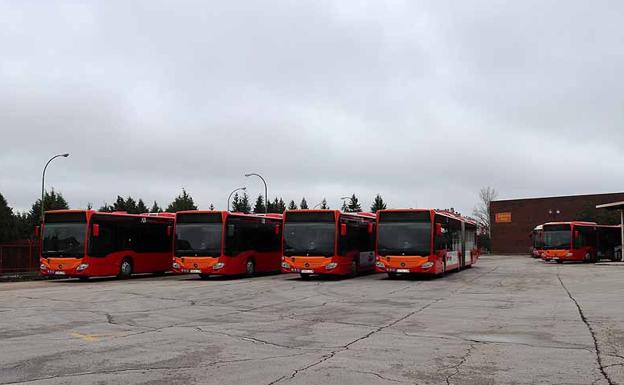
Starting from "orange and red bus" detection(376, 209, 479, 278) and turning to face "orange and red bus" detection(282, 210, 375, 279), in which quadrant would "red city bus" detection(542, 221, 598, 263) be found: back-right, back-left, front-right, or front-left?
back-right

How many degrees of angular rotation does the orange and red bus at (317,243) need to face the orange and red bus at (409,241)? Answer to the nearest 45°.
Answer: approximately 135° to its left

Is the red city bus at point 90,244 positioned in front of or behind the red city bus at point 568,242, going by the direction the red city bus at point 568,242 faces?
in front

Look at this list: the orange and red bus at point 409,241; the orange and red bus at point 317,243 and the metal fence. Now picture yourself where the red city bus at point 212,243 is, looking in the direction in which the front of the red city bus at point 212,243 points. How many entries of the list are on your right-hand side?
1

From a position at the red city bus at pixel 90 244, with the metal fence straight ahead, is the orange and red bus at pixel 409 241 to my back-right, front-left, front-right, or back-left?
back-right

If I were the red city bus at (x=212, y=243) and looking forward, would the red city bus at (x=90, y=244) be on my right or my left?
on my right

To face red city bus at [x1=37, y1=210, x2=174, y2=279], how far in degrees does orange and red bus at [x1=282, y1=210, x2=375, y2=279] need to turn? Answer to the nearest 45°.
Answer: approximately 45° to its right

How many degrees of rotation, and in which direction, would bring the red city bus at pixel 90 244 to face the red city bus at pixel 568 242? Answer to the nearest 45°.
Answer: approximately 135° to its left

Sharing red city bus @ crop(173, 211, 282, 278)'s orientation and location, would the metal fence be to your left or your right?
on your right

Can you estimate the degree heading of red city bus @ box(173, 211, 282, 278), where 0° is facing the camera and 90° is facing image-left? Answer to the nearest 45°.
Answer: approximately 45°

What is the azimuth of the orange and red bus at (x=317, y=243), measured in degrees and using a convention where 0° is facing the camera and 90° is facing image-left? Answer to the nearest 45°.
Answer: approximately 45°

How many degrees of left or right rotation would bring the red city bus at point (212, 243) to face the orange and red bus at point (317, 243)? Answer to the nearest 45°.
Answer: approximately 135° to its left
